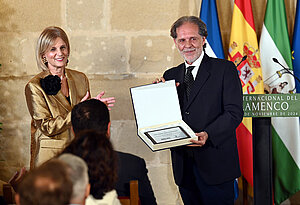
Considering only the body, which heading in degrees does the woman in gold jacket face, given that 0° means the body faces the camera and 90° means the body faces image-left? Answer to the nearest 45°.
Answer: approximately 315°

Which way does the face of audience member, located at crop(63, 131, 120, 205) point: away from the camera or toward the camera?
away from the camera

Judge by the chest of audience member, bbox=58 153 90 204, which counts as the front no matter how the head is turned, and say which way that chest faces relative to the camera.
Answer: away from the camera

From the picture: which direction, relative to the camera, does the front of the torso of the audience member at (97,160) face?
away from the camera

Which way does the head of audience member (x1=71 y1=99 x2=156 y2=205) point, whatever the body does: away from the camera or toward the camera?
away from the camera

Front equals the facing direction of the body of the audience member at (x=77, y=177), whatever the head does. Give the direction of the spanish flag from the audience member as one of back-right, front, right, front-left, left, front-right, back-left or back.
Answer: front-right

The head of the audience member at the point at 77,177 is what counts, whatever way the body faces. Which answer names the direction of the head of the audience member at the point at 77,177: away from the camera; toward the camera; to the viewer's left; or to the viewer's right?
away from the camera

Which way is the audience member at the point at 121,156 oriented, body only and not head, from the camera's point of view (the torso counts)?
away from the camera

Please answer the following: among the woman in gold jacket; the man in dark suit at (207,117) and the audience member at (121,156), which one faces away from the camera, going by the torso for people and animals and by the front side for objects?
the audience member

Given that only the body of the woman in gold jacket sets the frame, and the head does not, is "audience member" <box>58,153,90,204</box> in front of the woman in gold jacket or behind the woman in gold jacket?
in front

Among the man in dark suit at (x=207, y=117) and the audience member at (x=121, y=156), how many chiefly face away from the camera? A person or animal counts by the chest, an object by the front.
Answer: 1

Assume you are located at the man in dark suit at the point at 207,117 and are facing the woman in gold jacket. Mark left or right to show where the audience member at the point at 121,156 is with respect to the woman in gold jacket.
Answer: left

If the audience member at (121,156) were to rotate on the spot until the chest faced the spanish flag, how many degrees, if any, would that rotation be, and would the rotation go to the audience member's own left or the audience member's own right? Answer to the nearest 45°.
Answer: approximately 45° to the audience member's own right

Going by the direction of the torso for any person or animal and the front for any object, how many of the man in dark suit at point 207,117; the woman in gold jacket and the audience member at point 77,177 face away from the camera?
1
